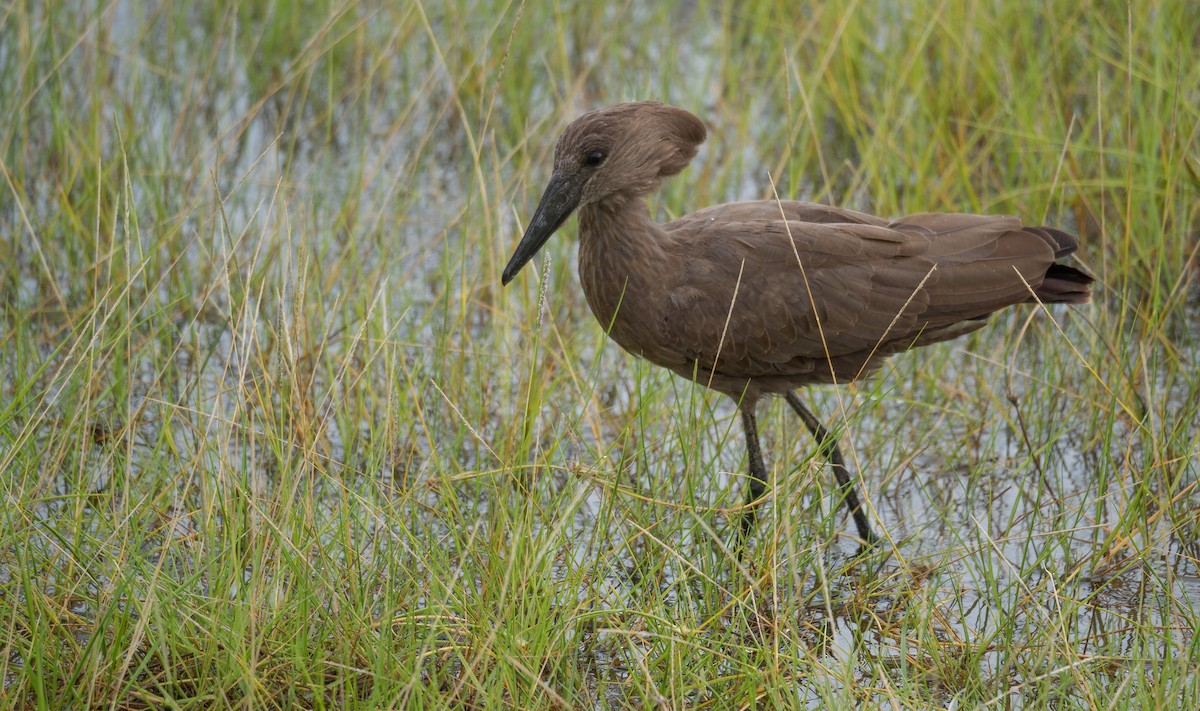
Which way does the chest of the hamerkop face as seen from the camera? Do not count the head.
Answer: to the viewer's left
